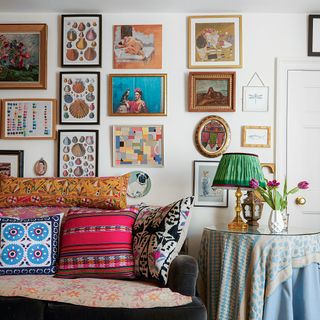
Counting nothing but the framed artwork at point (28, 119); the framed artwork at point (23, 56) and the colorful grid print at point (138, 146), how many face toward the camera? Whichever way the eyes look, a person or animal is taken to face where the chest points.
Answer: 3

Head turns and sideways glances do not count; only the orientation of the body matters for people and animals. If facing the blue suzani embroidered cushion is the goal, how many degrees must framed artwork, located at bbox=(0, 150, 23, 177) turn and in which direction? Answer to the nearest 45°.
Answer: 0° — it already faces it

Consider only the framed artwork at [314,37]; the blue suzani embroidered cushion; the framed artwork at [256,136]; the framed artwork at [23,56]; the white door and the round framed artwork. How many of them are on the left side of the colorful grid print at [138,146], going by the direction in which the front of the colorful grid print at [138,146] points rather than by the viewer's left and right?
4

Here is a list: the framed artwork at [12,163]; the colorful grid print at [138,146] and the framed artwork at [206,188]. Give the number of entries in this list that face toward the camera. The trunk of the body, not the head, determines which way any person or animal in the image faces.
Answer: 3

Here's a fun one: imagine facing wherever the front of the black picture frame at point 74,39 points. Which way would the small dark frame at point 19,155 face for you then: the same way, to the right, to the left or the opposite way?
the same way

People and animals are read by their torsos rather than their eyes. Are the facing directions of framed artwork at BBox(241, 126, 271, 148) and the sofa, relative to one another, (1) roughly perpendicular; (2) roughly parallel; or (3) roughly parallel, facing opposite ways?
roughly parallel

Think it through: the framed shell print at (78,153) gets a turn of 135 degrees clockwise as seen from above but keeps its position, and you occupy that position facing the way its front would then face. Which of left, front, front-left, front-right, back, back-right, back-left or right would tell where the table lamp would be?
back

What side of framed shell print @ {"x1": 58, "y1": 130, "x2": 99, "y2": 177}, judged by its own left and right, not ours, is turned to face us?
front

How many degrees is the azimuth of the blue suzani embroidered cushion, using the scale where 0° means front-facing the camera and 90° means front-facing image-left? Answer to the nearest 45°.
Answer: approximately 0°

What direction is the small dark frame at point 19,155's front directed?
toward the camera

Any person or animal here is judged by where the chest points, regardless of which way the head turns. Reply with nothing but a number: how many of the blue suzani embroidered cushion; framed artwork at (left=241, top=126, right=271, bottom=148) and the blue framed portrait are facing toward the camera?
3

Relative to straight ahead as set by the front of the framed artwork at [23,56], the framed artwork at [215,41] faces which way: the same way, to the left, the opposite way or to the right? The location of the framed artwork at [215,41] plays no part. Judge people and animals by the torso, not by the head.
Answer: the same way

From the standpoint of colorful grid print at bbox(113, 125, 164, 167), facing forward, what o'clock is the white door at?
The white door is roughly at 9 o'clock from the colorful grid print.

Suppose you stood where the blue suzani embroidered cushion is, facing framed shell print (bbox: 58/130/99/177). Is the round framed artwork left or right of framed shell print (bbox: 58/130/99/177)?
right

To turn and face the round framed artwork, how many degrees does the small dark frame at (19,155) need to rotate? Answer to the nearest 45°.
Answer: approximately 90° to its left

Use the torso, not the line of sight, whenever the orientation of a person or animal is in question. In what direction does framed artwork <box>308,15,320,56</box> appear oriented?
toward the camera

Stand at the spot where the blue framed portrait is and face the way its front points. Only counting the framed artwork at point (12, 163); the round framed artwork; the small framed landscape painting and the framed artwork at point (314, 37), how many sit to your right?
1

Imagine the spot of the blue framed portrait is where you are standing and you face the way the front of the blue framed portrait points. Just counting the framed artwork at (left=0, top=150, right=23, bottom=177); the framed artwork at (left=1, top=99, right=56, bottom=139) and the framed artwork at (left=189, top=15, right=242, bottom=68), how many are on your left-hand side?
1
